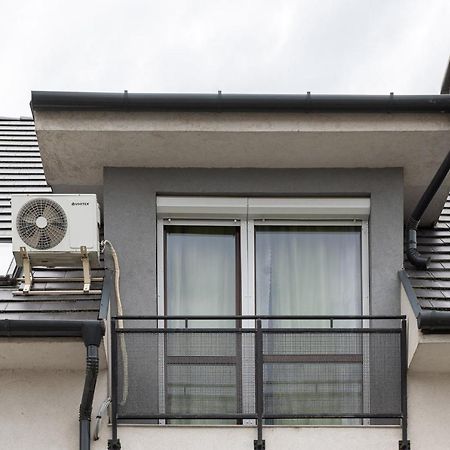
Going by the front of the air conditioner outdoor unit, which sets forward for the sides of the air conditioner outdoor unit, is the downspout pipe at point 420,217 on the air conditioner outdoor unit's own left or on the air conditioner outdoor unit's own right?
on the air conditioner outdoor unit's own left

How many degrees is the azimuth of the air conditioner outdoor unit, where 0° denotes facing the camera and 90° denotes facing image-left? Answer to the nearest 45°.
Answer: approximately 0°

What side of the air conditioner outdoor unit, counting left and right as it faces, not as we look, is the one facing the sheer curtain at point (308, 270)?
left

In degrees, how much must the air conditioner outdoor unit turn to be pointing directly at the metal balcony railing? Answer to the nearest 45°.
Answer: approximately 90° to its left
